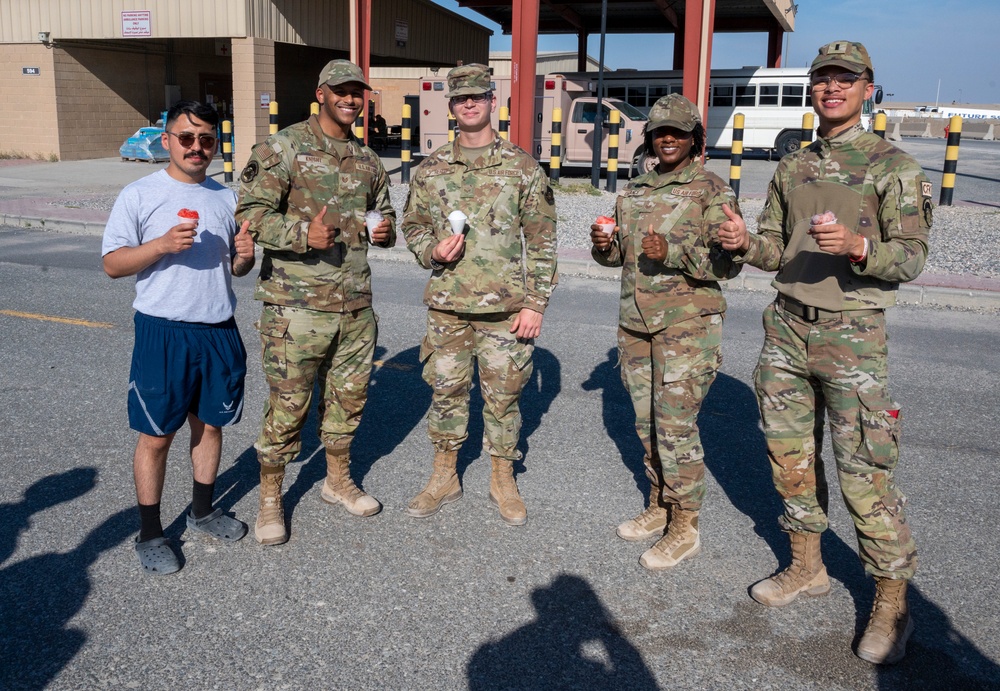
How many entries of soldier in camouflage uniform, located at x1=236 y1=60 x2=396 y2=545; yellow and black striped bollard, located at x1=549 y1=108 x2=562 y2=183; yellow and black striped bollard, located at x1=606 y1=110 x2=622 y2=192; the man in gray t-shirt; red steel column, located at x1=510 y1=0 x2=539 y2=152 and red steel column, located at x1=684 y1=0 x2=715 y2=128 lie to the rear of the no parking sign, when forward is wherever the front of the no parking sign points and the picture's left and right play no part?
0

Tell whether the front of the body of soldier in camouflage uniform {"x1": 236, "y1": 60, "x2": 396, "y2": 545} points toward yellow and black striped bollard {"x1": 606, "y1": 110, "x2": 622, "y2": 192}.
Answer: no

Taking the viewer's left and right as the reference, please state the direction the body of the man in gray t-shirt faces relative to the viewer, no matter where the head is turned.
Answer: facing the viewer and to the right of the viewer

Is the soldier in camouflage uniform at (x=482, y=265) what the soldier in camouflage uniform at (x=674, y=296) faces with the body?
no

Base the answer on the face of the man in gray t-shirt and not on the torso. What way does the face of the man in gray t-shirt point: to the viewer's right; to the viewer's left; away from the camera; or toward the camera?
toward the camera

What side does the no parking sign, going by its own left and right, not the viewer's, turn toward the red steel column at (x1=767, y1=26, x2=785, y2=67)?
left

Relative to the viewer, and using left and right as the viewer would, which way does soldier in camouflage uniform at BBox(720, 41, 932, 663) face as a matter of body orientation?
facing the viewer and to the left of the viewer

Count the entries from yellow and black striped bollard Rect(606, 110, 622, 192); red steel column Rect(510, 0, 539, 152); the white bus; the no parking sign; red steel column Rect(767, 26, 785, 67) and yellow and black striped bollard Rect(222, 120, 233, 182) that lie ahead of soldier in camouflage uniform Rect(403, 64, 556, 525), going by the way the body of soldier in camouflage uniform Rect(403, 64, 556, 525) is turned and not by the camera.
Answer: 0

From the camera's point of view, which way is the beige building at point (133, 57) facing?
toward the camera

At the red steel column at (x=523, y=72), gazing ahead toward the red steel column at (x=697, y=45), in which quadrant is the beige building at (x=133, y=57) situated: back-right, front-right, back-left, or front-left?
back-left

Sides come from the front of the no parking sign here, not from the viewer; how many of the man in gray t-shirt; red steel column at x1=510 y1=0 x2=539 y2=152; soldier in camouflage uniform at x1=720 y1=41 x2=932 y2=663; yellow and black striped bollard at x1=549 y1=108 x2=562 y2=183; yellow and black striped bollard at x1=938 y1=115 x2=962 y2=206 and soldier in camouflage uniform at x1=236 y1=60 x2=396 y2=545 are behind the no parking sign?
0

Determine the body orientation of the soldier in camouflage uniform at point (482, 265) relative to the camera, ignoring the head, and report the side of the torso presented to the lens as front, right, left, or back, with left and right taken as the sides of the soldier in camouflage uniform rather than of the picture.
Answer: front

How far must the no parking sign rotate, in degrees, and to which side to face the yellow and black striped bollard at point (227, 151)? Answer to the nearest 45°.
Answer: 0° — it already faces it

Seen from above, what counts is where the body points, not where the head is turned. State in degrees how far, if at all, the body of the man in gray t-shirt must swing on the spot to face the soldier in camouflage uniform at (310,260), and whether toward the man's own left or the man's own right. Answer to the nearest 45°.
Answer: approximately 45° to the man's own left

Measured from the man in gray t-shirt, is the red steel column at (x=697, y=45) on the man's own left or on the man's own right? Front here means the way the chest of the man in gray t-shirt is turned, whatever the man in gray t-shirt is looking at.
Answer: on the man's own left

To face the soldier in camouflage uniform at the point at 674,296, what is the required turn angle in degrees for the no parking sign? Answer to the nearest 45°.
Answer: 0° — it already faces them

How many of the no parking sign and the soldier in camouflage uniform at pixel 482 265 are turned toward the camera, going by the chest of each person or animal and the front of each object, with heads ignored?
2

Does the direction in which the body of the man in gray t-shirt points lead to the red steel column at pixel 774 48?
no

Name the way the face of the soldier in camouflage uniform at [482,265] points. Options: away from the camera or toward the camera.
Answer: toward the camera

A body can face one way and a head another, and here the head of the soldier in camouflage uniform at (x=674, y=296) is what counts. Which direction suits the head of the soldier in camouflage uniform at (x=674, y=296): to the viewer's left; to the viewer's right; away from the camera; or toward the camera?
toward the camera

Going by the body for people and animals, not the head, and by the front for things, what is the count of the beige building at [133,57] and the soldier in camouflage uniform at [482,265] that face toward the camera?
2

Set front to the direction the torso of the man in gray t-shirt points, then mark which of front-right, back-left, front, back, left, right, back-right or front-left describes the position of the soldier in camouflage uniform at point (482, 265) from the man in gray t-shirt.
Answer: front-left
